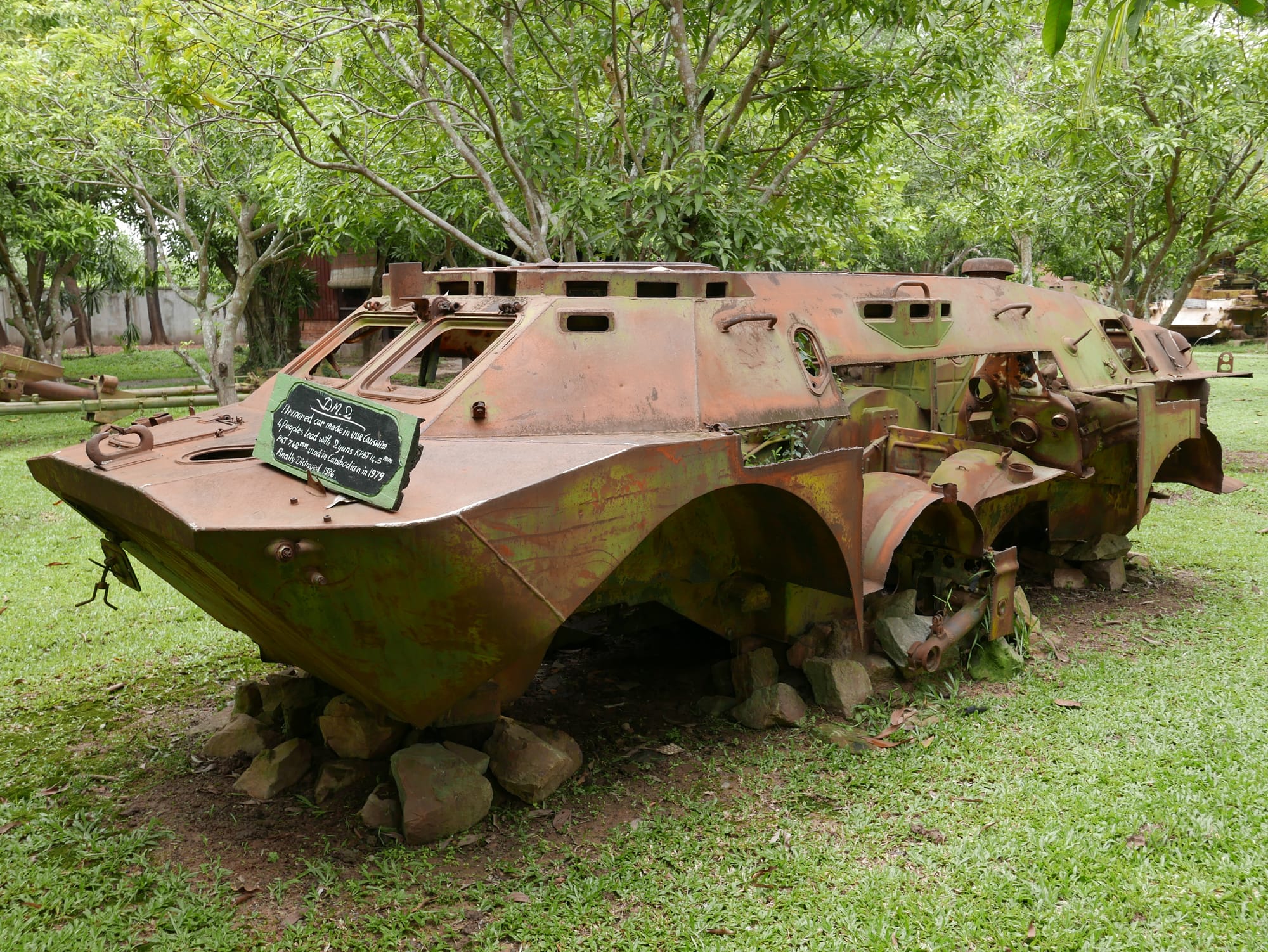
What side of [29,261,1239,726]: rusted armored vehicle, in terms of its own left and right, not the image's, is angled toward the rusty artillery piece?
right

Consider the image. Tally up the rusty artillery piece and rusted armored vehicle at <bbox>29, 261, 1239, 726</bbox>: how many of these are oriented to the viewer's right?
1

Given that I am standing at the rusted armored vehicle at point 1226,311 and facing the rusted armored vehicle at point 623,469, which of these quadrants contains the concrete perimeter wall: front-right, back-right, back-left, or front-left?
front-right

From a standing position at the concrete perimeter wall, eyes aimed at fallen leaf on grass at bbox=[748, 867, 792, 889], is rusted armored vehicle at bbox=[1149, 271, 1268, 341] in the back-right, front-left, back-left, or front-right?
front-left

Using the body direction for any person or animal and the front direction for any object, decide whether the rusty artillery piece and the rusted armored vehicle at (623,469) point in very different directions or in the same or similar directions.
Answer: very different directions

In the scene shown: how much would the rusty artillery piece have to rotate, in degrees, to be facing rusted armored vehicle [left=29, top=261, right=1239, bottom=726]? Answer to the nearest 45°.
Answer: approximately 90° to its right

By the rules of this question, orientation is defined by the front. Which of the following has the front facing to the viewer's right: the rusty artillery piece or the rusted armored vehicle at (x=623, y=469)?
the rusty artillery piece

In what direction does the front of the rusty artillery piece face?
to the viewer's right

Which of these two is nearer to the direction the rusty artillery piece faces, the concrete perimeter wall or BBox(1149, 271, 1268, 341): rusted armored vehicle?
the rusted armored vehicle

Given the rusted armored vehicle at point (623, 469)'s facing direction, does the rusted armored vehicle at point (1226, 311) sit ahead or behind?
behind

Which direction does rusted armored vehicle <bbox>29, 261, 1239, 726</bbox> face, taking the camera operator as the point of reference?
facing the viewer and to the left of the viewer

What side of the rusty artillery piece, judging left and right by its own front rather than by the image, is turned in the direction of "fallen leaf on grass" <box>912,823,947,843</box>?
right

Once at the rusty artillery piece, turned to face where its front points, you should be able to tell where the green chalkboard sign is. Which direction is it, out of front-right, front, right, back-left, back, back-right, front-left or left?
right
